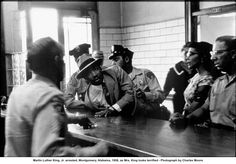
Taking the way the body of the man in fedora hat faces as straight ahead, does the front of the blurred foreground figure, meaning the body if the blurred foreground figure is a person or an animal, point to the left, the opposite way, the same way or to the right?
the opposite way

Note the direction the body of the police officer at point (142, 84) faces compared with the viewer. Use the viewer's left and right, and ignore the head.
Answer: facing the viewer and to the left of the viewer

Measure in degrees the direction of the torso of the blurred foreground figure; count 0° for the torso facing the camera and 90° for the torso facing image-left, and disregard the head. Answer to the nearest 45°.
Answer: approximately 225°

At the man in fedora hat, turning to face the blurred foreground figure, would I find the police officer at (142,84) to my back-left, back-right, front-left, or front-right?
back-left

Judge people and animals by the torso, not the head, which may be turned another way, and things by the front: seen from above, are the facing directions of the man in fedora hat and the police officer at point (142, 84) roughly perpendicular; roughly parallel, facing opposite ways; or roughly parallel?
roughly parallel

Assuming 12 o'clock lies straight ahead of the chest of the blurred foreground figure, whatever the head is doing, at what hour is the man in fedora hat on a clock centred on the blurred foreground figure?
The man in fedora hat is roughly at 11 o'clock from the blurred foreground figure.

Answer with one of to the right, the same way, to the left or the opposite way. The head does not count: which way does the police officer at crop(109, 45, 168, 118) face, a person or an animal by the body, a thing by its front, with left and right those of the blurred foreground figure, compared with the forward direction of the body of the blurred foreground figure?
the opposite way

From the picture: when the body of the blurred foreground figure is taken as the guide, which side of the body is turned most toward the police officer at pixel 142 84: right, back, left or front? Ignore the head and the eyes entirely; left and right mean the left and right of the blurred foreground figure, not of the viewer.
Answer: front
